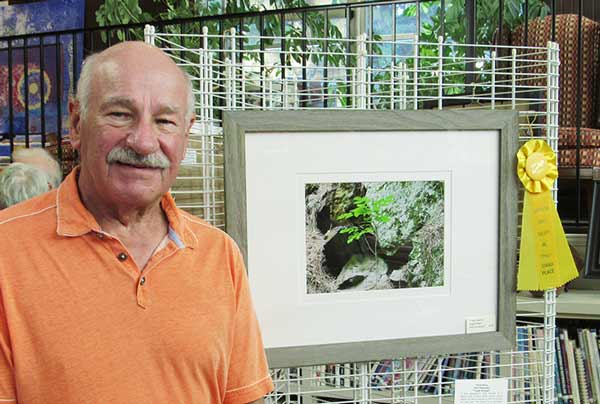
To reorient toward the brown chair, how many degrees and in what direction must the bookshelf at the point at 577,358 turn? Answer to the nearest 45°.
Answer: approximately 180°

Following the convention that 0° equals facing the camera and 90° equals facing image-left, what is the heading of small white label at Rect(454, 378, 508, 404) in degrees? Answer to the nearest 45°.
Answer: approximately 0°

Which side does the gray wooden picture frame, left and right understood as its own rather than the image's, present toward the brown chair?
back

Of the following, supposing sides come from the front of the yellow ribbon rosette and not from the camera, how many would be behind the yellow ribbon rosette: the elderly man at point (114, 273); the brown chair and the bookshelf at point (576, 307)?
2

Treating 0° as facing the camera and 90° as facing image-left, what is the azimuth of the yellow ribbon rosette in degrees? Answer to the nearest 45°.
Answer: approximately 0°
